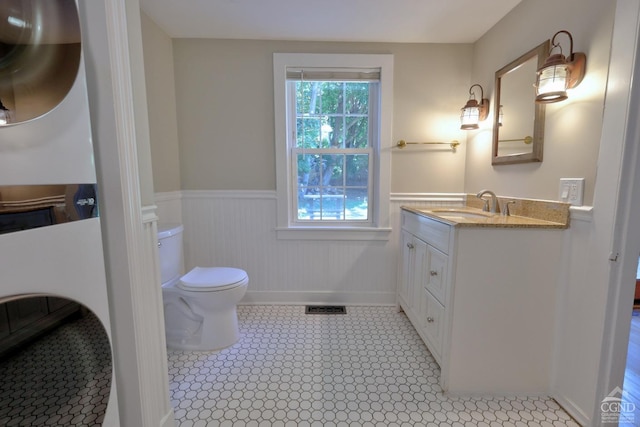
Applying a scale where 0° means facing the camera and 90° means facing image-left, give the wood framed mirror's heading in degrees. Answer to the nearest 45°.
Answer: approximately 45°

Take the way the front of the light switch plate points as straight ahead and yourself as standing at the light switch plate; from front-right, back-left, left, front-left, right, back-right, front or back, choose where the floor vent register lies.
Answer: front-right

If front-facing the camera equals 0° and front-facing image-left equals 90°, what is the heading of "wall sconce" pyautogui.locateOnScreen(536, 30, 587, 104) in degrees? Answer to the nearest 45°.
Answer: approximately 45°

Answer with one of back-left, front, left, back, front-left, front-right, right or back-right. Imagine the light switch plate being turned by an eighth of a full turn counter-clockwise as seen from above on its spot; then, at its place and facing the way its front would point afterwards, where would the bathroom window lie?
right

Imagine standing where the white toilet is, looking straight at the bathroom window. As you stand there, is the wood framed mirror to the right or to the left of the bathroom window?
right

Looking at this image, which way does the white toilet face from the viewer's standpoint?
to the viewer's right

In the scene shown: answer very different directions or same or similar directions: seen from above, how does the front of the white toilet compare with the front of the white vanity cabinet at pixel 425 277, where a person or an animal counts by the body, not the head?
very different directions

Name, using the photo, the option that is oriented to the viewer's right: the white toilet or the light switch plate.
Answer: the white toilet

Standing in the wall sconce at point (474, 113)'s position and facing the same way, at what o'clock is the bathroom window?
The bathroom window is roughly at 1 o'clock from the wall sconce.
